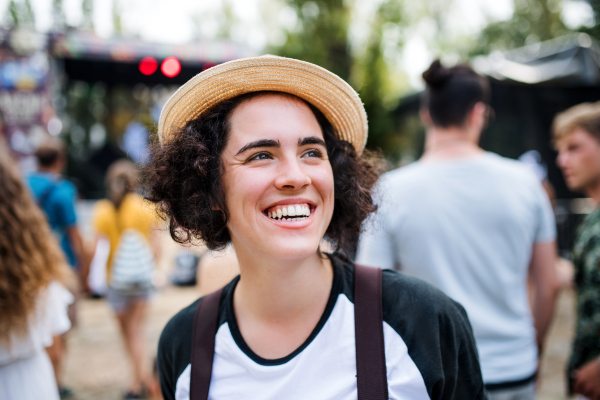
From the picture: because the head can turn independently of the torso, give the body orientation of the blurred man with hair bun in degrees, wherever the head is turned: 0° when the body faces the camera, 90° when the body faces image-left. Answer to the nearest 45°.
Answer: approximately 180°

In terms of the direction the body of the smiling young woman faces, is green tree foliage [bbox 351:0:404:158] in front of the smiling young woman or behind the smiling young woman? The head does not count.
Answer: behind

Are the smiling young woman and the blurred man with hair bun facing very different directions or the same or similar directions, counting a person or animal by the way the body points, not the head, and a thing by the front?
very different directions

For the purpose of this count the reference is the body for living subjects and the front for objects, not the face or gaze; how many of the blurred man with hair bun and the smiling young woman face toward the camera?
1

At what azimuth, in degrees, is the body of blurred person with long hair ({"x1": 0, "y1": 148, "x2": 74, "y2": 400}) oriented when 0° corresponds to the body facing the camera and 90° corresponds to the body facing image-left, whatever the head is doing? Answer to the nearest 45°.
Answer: approximately 180°

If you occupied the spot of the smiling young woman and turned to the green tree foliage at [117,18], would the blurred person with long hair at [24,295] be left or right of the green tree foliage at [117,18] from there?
left

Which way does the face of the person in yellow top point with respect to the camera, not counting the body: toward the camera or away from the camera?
away from the camera
